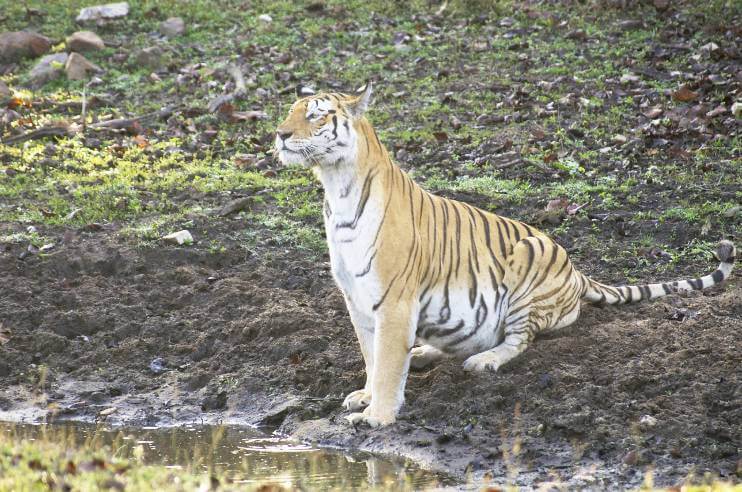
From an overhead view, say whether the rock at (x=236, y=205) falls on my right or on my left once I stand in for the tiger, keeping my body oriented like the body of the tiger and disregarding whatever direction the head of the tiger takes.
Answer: on my right

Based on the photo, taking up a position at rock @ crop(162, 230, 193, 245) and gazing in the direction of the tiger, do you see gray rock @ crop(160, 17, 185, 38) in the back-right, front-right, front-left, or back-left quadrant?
back-left

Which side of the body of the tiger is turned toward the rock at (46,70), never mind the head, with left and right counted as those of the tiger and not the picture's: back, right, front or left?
right

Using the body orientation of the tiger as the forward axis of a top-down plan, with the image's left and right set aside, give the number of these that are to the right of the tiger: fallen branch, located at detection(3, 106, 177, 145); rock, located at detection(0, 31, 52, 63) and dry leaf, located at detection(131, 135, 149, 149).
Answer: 3

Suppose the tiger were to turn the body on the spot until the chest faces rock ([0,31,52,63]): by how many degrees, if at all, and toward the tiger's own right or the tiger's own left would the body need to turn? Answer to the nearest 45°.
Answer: approximately 90° to the tiger's own right

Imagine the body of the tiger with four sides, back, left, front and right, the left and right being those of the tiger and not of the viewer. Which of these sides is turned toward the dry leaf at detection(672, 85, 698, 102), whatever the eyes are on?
back

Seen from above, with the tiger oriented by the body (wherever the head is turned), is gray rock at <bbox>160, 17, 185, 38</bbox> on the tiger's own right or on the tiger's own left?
on the tiger's own right

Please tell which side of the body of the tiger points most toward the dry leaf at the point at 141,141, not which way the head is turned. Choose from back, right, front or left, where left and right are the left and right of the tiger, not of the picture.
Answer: right

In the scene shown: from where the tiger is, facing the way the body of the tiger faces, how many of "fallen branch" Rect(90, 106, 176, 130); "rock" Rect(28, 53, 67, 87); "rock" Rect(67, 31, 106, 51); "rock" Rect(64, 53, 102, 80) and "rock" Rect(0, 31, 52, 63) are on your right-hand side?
5

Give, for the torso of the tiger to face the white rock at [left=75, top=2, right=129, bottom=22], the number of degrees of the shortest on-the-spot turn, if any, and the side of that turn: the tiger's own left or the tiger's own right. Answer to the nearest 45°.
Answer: approximately 90° to the tiger's own right
